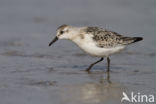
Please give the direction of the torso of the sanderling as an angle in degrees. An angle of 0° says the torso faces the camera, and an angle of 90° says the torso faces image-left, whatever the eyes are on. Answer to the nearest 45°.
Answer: approximately 90°
